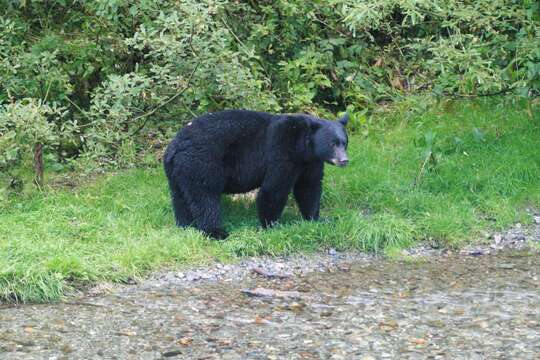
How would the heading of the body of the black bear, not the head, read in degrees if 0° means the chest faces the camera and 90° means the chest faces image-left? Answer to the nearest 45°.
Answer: approximately 270°
